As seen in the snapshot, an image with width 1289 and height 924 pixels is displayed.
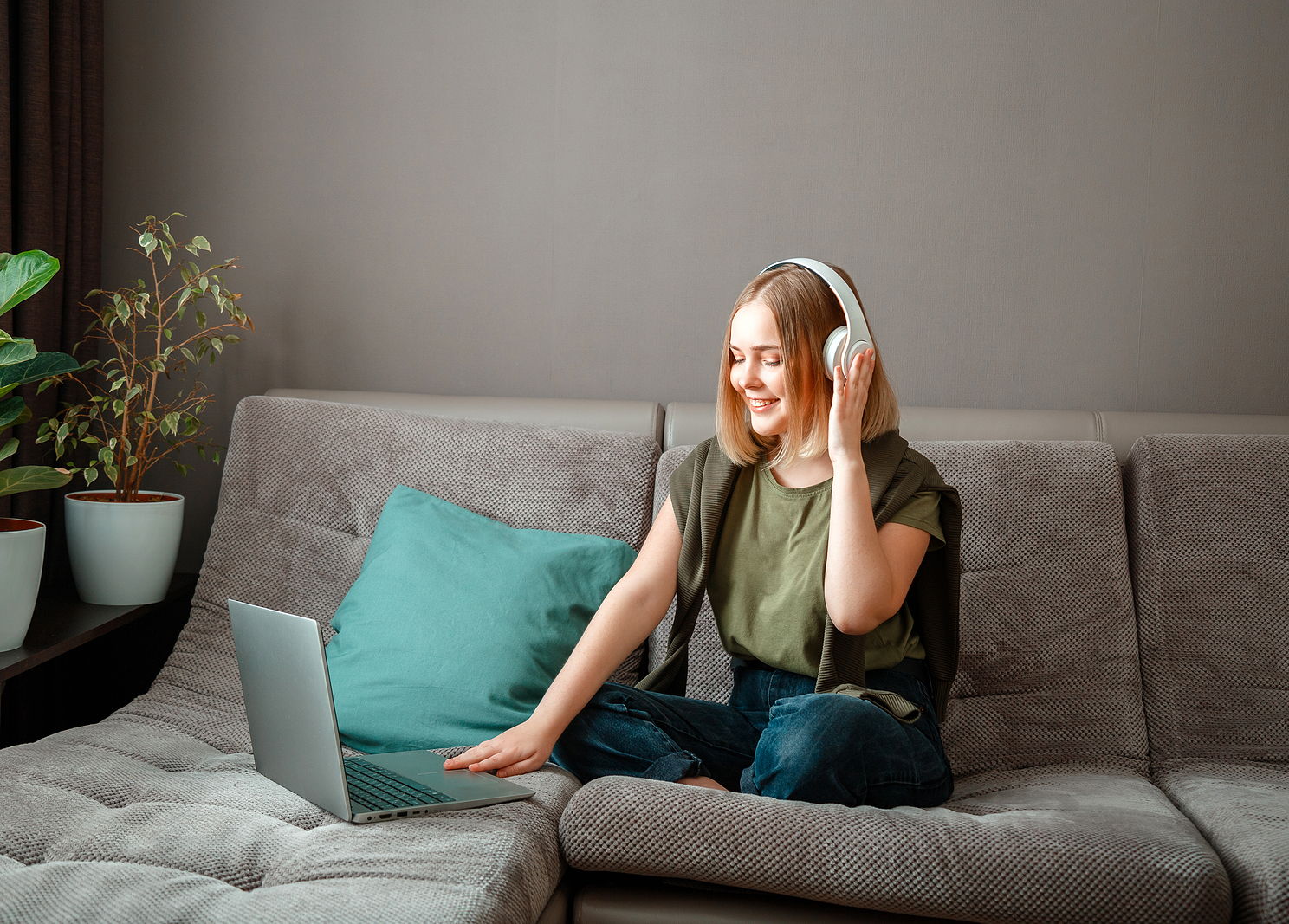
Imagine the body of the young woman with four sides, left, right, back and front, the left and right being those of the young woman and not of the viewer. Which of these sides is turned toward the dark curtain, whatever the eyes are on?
right

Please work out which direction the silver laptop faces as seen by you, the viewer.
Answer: facing away from the viewer and to the right of the viewer

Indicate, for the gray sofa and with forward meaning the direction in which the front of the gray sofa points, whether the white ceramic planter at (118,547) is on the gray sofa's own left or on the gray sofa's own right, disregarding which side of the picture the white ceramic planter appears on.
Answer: on the gray sofa's own right

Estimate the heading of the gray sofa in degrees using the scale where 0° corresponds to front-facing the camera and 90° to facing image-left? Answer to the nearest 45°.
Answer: approximately 0°

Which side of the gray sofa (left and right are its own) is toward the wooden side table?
right

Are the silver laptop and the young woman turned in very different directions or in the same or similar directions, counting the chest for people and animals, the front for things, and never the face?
very different directions

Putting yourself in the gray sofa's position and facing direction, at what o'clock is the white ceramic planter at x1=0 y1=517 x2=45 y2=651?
The white ceramic planter is roughly at 3 o'clock from the gray sofa.

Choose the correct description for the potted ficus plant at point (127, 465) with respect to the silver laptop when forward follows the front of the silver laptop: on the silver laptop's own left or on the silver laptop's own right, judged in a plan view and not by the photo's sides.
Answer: on the silver laptop's own left
